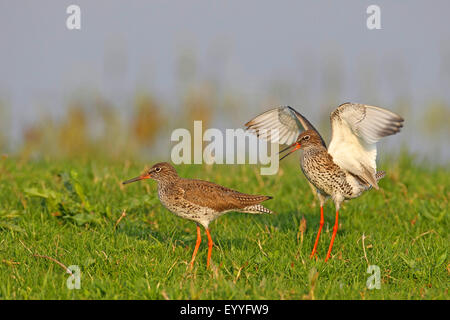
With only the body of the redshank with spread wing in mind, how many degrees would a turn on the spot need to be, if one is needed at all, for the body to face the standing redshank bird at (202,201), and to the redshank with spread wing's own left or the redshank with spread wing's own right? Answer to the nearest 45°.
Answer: approximately 45° to the redshank with spread wing's own right

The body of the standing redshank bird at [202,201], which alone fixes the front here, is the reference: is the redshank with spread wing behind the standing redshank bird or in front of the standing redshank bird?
behind

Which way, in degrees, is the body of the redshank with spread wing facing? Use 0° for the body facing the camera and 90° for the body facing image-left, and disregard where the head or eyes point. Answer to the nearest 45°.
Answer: approximately 45°

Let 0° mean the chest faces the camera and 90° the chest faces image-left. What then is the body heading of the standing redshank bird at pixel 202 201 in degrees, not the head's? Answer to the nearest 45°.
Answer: approximately 90°
